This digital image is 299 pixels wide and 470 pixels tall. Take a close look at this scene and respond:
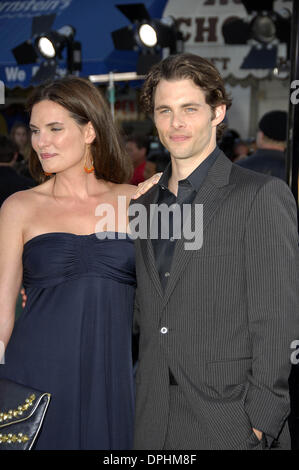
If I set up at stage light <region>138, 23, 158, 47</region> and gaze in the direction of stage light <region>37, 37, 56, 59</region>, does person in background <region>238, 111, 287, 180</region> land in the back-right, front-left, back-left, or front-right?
back-left

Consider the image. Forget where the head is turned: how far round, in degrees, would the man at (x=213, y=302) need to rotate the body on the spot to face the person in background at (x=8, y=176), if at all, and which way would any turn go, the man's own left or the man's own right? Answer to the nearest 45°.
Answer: approximately 90° to the man's own right

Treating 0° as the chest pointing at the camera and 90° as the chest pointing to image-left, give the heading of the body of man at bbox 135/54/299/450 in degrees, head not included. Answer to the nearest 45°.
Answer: approximately 45°

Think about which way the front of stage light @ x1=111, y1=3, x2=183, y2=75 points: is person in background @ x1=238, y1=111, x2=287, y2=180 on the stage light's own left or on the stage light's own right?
on the stage light's own left

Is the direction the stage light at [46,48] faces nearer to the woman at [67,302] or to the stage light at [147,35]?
the woman

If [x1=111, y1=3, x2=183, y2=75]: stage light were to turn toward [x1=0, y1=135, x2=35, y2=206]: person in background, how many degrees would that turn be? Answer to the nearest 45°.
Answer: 0° — it already faces them
